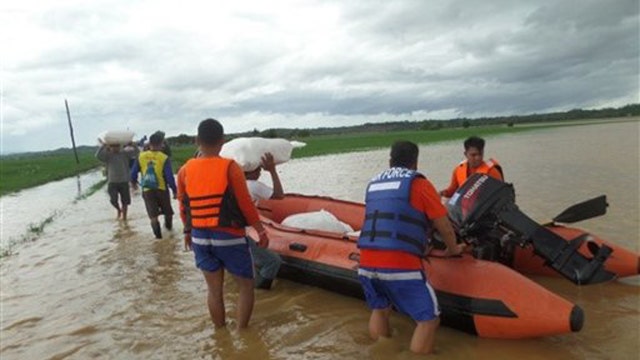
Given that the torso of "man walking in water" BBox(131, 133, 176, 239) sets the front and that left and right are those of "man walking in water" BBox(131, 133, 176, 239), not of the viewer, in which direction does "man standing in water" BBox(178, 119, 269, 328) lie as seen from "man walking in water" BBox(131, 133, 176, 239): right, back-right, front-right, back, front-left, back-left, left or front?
back

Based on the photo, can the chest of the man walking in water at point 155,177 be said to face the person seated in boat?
no

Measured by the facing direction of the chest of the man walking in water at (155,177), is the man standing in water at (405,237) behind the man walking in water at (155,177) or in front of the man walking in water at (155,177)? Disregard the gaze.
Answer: behind

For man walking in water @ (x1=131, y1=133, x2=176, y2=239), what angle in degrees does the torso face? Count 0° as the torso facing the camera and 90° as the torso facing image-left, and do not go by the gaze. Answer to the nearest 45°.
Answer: approximately 180°

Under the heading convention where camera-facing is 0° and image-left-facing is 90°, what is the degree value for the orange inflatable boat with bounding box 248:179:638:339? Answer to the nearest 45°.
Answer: approximately 135°

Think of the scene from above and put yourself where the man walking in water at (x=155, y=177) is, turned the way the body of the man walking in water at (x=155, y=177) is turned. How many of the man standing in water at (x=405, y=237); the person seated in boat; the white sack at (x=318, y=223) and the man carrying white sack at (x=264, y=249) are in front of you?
0

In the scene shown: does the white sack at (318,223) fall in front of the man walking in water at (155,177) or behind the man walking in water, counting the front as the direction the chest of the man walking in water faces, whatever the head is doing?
behind

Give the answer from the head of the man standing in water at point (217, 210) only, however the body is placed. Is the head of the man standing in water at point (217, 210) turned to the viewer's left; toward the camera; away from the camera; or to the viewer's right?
away from the camera

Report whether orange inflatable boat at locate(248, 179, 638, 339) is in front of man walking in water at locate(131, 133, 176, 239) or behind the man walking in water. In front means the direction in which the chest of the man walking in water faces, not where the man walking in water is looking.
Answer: behind

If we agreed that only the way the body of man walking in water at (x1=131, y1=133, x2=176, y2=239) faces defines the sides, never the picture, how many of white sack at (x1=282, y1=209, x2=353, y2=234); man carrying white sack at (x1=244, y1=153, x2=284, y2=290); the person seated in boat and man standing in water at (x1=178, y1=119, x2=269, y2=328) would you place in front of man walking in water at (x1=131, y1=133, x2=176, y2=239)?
0

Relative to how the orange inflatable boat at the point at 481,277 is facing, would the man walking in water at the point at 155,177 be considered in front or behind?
in front

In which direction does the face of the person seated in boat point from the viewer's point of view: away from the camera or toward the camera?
toward the camera

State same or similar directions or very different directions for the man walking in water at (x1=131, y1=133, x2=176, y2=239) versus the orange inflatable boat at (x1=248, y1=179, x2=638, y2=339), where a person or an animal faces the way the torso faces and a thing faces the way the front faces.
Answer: same or similar directions

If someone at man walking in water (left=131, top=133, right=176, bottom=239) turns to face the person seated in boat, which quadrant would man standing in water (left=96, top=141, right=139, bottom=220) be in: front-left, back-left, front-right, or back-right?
back-left

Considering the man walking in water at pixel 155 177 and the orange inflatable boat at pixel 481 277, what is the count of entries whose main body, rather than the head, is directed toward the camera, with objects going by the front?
0

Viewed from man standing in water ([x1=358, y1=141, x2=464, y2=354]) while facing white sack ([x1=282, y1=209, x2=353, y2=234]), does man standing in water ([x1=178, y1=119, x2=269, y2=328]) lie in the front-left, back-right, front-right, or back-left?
front-left

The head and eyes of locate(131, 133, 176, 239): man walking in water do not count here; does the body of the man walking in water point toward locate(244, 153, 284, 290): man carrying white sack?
no

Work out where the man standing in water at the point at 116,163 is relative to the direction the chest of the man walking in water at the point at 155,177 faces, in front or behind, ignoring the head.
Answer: in front

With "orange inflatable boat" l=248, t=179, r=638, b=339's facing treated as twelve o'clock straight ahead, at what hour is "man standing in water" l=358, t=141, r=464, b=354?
The man standing in water is roughly at 9 o'clock from the orange inflatable boat.
